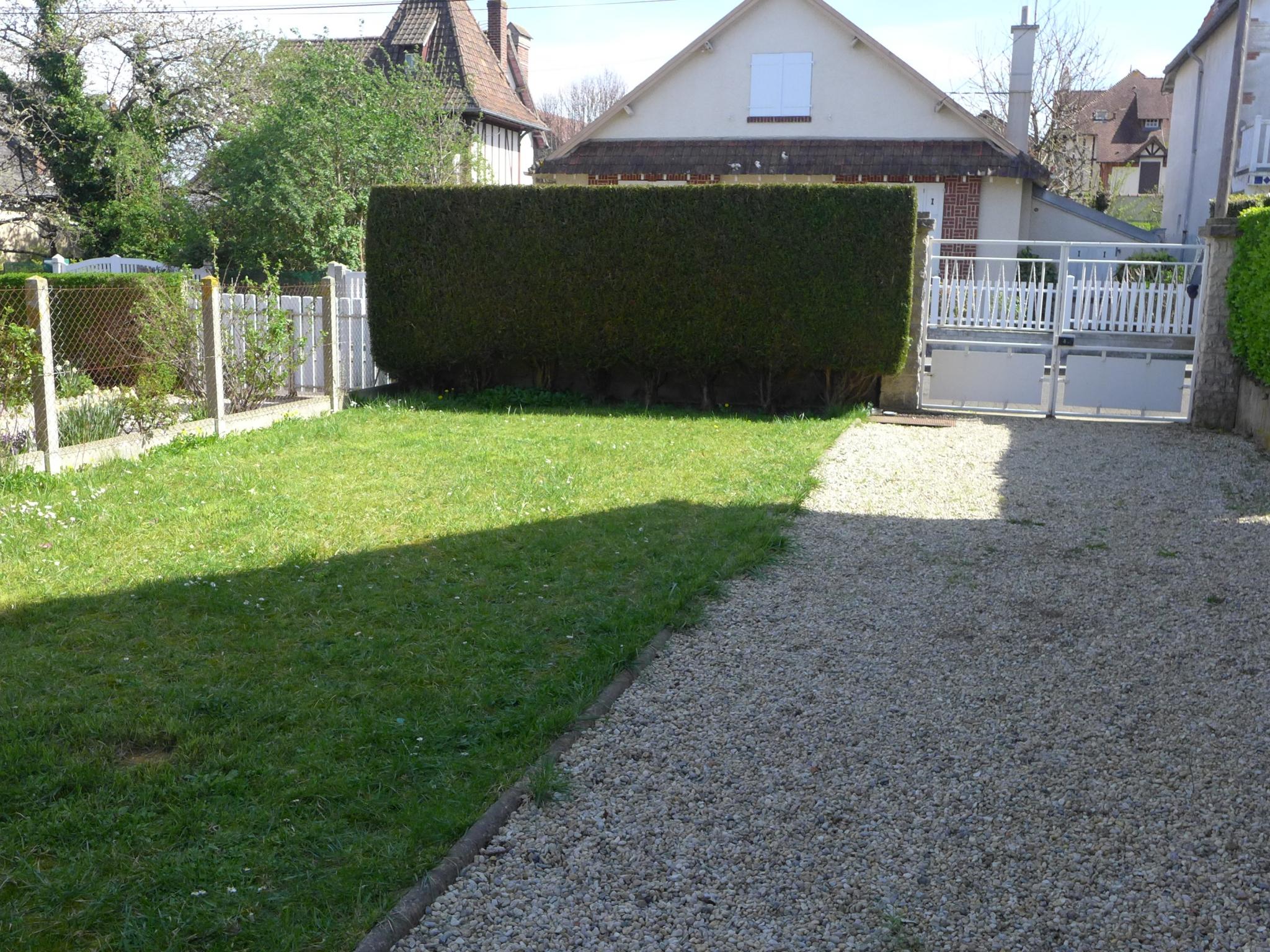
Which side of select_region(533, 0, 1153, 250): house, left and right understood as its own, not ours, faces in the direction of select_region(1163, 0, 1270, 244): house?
left

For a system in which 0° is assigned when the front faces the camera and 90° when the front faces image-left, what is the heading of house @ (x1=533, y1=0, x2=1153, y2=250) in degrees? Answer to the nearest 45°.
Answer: approximately 0°

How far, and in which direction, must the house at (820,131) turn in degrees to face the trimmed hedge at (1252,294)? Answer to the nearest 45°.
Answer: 0° — it already faces it

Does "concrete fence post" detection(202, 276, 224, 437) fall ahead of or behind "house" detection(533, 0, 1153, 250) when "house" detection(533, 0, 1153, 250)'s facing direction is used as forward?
ahead

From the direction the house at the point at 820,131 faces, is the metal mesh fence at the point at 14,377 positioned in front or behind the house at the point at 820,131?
in front

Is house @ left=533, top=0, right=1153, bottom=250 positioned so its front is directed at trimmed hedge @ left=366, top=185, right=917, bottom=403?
yes

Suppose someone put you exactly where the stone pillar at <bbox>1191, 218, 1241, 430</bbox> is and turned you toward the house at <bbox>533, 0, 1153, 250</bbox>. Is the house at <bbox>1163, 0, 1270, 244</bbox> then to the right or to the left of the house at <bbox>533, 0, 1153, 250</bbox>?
right

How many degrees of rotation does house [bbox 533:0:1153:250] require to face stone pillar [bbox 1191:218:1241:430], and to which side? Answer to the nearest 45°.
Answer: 0° — it already faces it

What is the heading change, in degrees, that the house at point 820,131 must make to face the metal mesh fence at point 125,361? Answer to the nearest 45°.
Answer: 0° — it already faces it

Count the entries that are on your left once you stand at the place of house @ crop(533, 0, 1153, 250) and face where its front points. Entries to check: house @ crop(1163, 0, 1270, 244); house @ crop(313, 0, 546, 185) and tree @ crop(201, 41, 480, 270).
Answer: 1

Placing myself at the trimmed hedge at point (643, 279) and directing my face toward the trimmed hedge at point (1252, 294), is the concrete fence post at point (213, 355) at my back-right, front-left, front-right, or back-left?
back-right

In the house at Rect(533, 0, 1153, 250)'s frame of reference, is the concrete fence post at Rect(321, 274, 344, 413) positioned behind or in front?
in front

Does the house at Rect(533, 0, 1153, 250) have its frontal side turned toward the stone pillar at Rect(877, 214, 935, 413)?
yes

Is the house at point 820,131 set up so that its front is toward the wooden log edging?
yes

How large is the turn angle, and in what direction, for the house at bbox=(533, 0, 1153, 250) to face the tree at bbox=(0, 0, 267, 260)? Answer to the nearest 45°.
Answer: approximately 90° to its right
